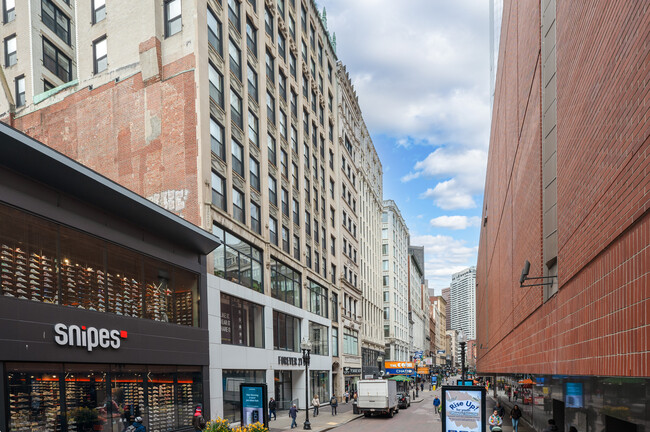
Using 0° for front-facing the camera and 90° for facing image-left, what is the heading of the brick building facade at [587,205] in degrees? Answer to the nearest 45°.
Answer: approximately 45°

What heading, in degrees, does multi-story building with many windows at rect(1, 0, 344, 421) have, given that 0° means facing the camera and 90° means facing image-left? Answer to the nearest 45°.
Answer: approximately 315°

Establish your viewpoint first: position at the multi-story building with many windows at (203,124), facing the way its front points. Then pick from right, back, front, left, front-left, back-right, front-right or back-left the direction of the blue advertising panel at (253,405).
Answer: front-right

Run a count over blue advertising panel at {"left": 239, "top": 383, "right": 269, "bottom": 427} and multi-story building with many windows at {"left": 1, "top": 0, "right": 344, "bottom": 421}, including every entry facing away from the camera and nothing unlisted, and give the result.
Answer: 0

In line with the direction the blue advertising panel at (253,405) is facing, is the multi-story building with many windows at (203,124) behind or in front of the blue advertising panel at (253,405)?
behind
